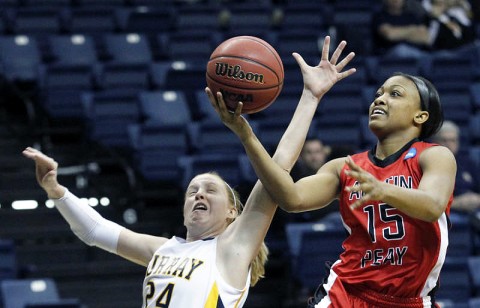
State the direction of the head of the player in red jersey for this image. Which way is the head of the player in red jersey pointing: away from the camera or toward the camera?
toward the camera

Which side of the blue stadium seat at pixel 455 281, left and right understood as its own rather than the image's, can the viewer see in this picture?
front

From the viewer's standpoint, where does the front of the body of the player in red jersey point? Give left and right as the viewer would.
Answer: facing the viewer and to the left of the viewer

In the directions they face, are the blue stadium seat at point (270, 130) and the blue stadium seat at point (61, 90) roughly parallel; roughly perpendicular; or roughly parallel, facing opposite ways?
roughly parallel

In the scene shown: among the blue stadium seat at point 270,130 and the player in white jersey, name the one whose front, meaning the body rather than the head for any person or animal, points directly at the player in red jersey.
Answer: the blue stadium seat

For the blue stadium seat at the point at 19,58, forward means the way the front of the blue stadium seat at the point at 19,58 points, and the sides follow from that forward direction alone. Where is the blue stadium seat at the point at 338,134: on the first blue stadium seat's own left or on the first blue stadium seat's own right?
on the first blue stadium seat's own left

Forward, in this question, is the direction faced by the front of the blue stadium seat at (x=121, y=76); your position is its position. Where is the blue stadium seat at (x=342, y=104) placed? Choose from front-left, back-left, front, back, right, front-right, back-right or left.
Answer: left

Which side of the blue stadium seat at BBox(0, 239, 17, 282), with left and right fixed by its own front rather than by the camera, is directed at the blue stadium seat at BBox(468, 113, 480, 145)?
left

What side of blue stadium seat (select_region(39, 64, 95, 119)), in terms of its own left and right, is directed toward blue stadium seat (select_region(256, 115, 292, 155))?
left

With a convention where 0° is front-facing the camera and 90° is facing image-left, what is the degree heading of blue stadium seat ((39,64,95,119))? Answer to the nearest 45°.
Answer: approximately 0°

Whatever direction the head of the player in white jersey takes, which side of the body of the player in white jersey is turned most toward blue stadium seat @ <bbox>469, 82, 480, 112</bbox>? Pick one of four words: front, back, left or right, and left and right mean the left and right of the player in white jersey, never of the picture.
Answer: back

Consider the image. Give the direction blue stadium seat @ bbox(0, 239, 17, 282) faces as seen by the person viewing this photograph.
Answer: facing the viewer

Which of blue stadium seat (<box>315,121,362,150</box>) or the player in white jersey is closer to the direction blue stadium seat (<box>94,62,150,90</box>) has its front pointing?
the player in white jersey

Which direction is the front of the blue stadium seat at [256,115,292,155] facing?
toward the camera
